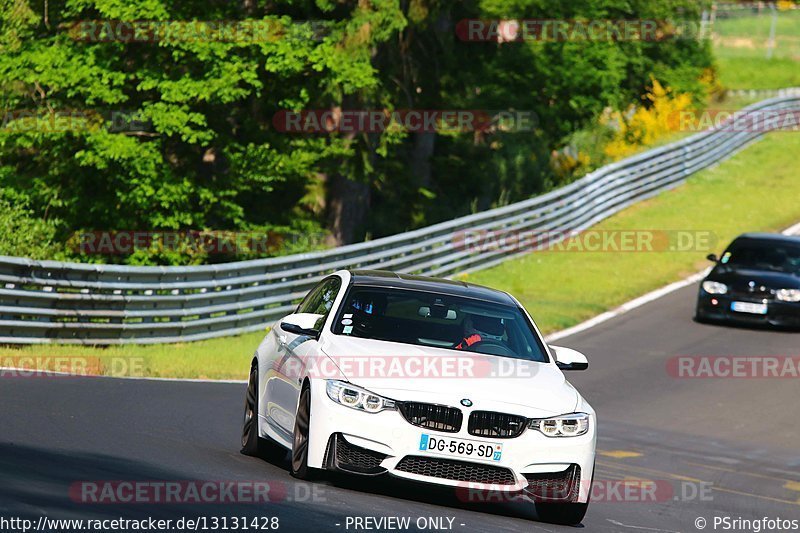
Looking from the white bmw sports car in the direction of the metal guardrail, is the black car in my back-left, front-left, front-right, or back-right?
front-right

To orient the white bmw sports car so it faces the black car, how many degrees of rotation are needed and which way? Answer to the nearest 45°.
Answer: approximately 135° to its left

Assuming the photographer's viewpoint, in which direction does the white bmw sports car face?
facing the viewer and to the right of the viewer

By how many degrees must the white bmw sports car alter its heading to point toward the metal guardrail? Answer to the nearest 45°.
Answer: approximately 135° to its left
